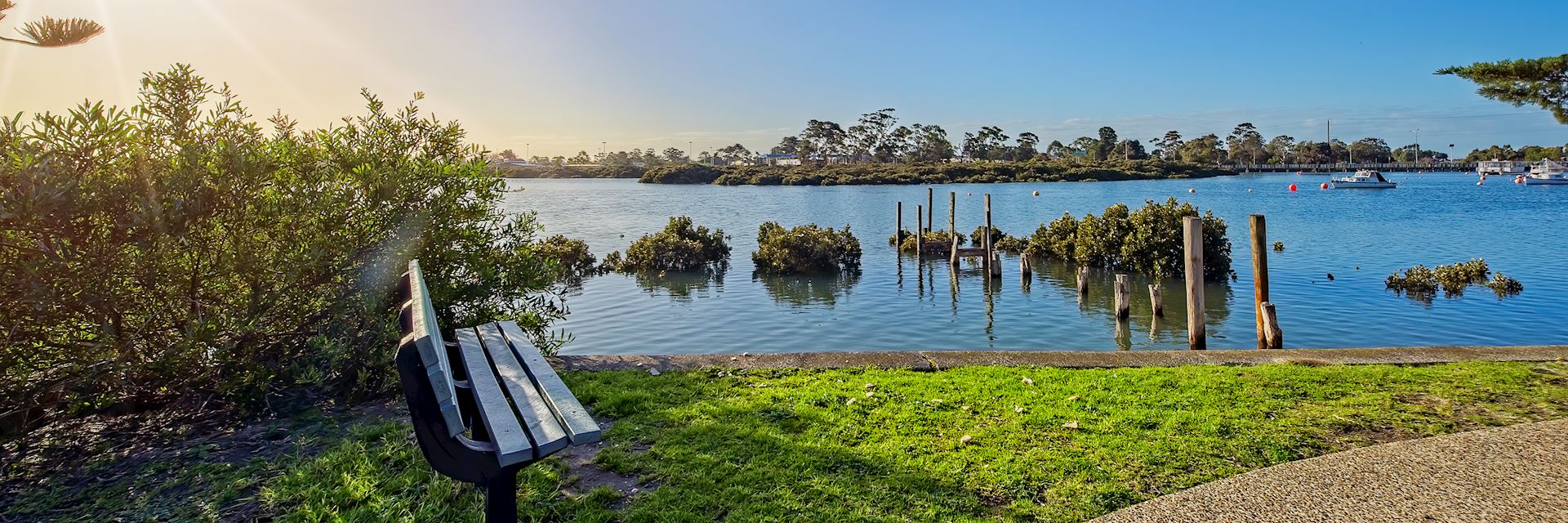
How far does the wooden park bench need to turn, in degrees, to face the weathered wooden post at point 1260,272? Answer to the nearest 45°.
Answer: approximately 45° to its left

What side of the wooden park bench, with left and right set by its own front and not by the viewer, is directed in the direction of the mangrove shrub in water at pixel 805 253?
left

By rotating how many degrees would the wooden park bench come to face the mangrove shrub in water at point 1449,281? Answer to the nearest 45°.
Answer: approximately 45° to its left

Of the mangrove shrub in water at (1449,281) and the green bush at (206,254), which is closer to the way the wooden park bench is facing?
the mangrove shrub in water

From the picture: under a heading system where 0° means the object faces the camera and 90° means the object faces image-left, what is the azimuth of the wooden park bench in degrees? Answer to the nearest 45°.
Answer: approximately 270°

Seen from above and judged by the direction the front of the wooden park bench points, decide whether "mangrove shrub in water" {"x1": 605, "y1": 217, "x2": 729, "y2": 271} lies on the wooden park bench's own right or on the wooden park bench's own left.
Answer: on the wooden park bench's own left
